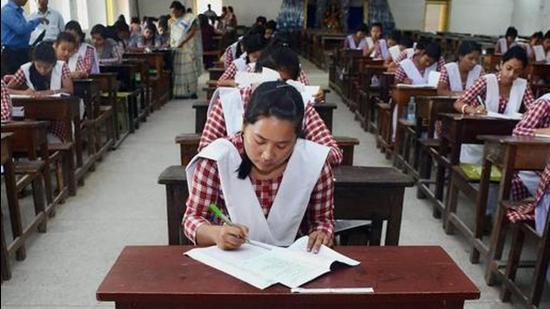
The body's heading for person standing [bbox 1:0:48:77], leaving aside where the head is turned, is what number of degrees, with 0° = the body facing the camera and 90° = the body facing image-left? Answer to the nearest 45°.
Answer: approximately 270°

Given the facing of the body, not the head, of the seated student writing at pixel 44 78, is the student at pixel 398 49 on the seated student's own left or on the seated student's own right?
on the seated student's own left

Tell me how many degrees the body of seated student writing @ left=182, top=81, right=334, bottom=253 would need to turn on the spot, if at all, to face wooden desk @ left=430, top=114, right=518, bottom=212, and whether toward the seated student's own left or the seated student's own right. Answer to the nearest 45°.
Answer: approximately 135° to the seated student's own left
